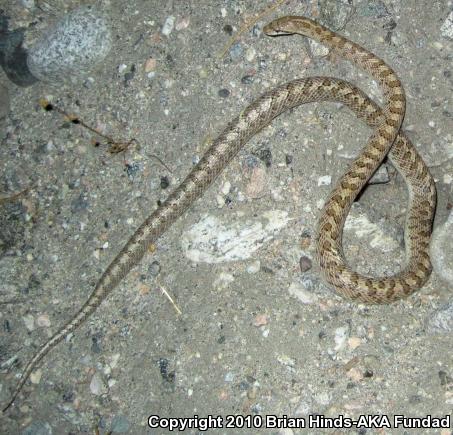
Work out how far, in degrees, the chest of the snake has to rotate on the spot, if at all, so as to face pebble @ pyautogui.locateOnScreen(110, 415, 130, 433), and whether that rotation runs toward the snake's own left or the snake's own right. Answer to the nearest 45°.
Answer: approximately 45° to the snake's own left

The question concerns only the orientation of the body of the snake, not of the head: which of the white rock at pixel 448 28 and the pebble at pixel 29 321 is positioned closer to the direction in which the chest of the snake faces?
the pebble

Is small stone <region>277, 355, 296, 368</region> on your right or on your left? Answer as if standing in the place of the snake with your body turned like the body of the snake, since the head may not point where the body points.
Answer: on your left

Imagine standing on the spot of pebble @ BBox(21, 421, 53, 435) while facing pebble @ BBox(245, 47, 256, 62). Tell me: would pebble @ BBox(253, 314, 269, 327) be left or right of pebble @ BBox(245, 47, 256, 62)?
right

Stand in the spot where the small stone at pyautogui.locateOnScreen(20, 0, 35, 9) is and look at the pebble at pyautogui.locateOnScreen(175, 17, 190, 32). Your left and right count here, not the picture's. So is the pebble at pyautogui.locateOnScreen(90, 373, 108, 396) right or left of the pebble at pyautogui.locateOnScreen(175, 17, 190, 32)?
right

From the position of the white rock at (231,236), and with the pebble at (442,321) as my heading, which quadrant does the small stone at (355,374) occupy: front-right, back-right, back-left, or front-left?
front-right

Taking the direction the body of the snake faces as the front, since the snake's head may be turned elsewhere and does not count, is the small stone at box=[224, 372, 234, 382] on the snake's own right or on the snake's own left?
on the snake's own left

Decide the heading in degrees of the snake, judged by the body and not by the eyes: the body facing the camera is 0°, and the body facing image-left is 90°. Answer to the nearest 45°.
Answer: approximately 90°

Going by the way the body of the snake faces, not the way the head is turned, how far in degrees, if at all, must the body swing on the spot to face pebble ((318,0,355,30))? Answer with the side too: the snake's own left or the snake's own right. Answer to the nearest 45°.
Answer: approximately 90° to the snake's own right

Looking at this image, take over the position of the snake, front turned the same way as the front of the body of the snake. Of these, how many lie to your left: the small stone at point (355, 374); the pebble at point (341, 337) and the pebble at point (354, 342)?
3
